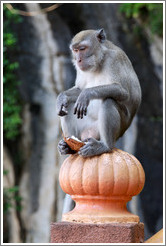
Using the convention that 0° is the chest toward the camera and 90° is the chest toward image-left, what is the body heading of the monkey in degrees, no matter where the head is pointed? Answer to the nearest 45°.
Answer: approximately 45°
